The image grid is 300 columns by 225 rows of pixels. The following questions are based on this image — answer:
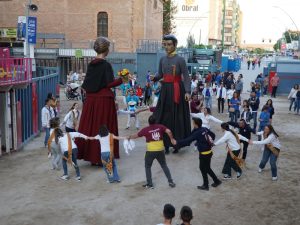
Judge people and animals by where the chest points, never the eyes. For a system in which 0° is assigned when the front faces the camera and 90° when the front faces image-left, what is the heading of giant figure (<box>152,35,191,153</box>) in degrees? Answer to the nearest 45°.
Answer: approximately 45°

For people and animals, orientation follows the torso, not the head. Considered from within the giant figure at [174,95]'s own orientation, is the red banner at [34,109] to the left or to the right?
on its right

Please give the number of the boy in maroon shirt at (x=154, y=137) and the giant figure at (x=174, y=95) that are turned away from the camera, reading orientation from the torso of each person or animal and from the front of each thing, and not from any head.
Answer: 1

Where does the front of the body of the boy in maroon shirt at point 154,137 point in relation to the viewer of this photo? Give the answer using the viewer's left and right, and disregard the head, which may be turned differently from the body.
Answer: facing away from the viewer

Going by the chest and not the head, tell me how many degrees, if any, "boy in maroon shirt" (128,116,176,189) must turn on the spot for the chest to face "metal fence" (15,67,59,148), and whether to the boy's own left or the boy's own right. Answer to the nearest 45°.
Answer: approximately 45° to the boy's own left

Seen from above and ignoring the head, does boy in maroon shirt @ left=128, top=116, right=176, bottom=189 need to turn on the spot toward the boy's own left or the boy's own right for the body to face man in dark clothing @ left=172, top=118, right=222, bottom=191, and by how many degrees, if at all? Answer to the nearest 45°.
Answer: approximately 90° to the boy's own right

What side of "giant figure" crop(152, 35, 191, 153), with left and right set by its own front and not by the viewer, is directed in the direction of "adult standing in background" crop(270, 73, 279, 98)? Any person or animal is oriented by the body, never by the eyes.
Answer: back

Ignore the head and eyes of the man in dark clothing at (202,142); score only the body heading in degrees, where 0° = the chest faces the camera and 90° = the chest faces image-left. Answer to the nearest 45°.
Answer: approximately 135°
